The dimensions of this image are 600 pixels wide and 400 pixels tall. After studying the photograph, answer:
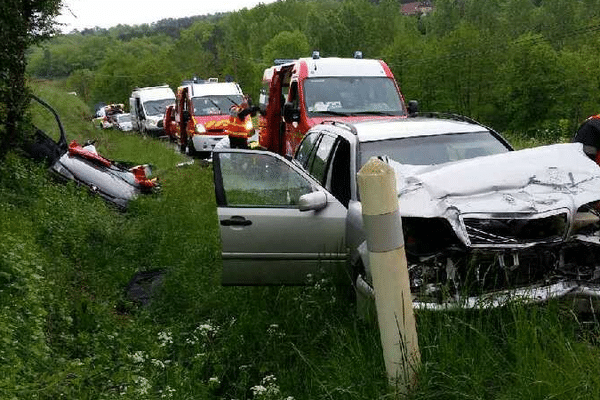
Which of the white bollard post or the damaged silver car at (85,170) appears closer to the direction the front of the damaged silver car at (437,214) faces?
the white bollard post

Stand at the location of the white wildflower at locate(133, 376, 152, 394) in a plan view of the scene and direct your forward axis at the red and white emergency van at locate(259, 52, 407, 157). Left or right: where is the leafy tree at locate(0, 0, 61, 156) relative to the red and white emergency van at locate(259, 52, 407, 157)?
left

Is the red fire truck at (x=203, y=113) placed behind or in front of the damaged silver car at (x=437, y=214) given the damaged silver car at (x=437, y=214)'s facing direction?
behind

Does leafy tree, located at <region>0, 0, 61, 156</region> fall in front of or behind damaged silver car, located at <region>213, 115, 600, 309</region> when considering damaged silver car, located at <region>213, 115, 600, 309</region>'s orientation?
behind

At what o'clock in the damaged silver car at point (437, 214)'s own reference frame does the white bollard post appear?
The white bollard post is roughly at 2 o'clock from the damaged silver car.

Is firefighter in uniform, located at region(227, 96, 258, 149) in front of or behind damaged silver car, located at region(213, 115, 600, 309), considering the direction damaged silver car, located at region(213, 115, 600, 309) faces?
behind

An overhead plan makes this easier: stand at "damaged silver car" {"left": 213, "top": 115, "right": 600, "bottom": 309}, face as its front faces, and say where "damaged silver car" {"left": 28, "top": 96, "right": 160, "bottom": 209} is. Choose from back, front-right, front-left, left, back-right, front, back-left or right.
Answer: back

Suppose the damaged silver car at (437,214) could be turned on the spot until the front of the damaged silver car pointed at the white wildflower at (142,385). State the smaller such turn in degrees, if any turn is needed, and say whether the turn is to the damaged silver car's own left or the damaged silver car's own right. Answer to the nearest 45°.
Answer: approximately 90° to the damaged silver car's own right

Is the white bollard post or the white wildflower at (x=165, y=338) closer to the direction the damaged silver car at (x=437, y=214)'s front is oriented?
the white bollard post
